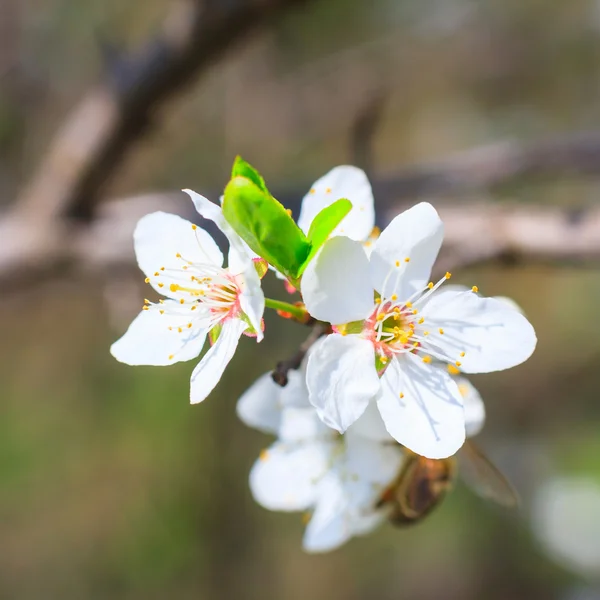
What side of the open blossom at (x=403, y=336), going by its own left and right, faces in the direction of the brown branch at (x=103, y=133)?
back

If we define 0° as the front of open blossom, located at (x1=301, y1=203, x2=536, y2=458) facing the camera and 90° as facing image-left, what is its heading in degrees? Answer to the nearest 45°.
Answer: approximately 0°

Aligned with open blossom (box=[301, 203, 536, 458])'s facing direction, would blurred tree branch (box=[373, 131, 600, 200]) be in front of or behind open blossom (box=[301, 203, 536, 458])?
behind

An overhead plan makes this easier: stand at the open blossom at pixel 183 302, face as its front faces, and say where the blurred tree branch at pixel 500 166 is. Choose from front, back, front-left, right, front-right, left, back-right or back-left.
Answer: back

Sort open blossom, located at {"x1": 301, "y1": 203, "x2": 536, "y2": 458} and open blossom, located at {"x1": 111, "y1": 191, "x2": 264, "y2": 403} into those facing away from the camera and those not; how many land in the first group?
0

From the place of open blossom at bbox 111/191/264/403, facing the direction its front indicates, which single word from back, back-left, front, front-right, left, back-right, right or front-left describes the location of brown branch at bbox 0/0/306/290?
back-right

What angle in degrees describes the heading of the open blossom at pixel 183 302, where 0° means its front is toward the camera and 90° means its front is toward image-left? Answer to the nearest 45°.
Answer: approximately 45°

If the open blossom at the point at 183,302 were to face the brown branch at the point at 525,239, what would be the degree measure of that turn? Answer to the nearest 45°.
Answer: approximately 180°
